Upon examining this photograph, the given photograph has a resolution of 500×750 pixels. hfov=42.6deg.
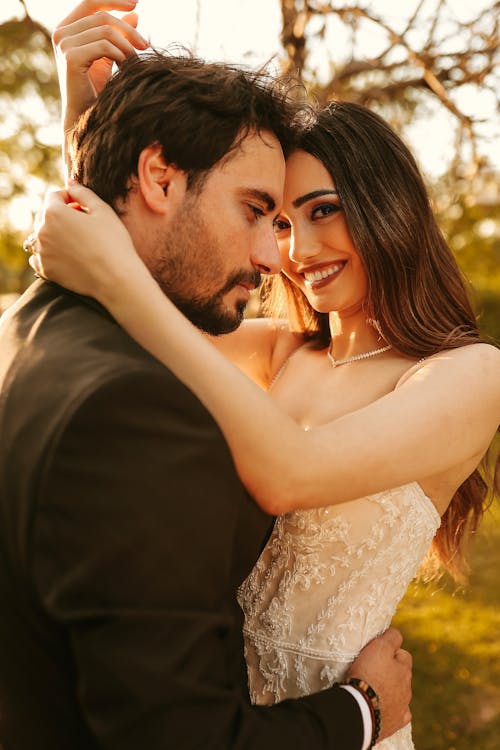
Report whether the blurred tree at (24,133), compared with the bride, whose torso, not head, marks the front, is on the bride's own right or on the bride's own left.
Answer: on the bride's own right

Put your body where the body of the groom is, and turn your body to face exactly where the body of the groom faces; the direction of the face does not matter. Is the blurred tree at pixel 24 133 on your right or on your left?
on your left

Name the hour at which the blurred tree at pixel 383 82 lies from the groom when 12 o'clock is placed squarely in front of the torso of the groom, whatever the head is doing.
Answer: The blurred tree is roughly at 10 o'clock from the groom.

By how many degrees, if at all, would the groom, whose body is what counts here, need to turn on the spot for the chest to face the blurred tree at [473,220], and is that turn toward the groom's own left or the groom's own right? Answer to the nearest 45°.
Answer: approximately 45° to the groom's own left

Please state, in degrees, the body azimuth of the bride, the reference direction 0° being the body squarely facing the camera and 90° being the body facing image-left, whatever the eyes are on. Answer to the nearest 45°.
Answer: approximately 45°

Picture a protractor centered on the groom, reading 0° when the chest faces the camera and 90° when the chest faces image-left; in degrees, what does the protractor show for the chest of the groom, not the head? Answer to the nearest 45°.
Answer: approximately 270°

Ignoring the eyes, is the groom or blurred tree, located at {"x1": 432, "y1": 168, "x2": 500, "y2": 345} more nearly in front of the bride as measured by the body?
the groom

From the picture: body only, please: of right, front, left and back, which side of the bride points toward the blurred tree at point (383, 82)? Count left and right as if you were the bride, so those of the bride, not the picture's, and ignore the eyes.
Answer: back

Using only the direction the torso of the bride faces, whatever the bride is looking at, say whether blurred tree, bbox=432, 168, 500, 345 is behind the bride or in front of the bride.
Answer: behind

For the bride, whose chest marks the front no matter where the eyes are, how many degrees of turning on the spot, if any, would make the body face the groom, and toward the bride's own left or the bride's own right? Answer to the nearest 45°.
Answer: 0° — they already face them
